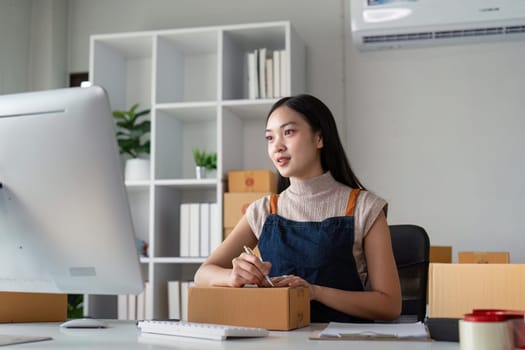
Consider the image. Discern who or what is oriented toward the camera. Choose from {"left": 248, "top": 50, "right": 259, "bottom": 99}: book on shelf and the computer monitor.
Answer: the book on shelf

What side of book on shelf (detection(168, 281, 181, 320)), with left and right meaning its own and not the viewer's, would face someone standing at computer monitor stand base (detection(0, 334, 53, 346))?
front

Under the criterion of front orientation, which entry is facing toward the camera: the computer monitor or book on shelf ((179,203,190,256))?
the book on shelf

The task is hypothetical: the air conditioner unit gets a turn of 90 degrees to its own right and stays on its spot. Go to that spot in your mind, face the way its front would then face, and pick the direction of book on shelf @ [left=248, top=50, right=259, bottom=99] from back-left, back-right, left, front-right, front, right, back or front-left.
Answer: front

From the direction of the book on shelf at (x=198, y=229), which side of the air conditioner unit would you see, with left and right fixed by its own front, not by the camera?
right

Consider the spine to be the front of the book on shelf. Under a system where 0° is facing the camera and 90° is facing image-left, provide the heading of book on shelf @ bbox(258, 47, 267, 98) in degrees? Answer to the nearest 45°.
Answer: approximately 0°

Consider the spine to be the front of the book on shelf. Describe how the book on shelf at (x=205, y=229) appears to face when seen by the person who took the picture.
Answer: facing the viewer

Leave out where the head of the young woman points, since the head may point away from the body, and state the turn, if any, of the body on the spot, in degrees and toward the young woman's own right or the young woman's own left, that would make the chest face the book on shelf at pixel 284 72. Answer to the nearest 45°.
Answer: approximately 135° to the young woman's own right

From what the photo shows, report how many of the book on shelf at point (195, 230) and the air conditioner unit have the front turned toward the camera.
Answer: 2

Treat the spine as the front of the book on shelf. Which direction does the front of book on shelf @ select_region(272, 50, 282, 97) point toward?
toward the camera

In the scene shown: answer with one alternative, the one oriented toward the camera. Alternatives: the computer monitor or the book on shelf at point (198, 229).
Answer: the book on shelf

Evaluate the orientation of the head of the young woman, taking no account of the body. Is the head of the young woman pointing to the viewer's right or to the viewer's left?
to the viewer's left

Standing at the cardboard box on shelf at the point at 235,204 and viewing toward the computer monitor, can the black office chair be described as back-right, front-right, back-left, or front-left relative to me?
front-left

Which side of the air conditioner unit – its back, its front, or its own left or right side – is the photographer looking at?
front

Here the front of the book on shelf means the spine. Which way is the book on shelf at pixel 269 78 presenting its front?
toward the camera

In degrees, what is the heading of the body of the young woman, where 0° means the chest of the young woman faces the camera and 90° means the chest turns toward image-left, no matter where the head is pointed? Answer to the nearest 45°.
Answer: approximately 45°
